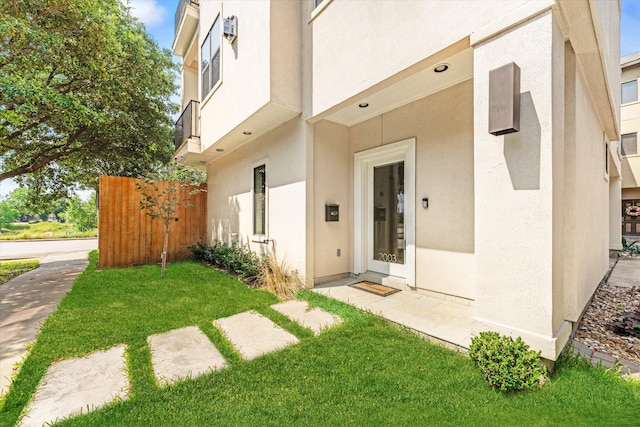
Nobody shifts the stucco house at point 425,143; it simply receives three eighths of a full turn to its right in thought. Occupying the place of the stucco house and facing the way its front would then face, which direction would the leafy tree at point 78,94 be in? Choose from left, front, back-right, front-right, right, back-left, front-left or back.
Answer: left

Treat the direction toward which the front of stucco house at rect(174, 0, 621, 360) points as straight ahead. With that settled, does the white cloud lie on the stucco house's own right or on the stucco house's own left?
on the stucco house's own right

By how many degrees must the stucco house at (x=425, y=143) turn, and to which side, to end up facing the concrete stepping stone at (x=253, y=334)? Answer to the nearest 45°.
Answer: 0° — it already faces it

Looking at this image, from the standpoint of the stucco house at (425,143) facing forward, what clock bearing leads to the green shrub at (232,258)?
The green shrub is roughly at 2 o'clock from the stucco house.

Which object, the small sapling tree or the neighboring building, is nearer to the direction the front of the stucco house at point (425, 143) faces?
the small sapling tree

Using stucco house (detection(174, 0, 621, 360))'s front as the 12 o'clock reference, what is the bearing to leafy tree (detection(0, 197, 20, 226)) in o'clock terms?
The leafy tree is roughly at 2 o'clock from the stucco house.

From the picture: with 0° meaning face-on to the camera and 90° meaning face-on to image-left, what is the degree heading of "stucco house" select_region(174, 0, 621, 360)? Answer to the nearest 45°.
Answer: approximately 45°

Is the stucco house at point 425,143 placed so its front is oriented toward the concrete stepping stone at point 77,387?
yes

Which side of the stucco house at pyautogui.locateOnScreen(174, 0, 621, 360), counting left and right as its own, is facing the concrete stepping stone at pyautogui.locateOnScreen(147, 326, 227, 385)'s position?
front

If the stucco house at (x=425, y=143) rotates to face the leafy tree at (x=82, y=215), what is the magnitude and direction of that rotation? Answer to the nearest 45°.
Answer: approximately 90° to its right

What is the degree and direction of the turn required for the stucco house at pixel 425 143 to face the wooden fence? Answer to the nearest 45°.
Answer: approximately 45° to its right
